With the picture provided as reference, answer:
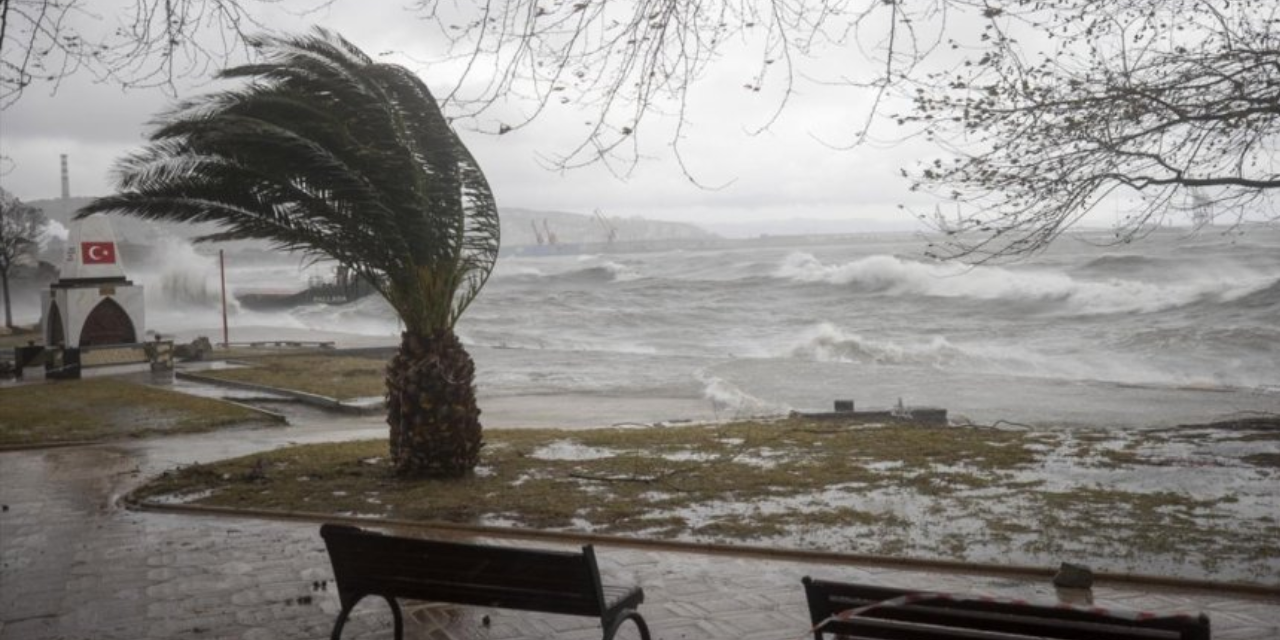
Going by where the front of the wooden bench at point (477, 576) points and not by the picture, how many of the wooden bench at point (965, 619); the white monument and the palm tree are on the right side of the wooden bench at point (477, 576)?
1

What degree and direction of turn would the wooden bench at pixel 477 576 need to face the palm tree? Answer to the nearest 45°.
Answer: approximately 45° to its left

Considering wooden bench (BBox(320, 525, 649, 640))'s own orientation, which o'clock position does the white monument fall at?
The white monument is roughly at 10 o'clock from the wooden bench.

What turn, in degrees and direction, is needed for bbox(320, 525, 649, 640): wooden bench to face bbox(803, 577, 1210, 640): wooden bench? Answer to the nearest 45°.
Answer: approximately 90° to its right

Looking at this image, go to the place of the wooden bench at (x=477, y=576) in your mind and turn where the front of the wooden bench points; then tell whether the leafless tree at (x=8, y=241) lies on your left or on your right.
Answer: on your left

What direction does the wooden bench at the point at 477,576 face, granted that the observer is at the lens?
facing away from the viewer and to the right of the viewer
